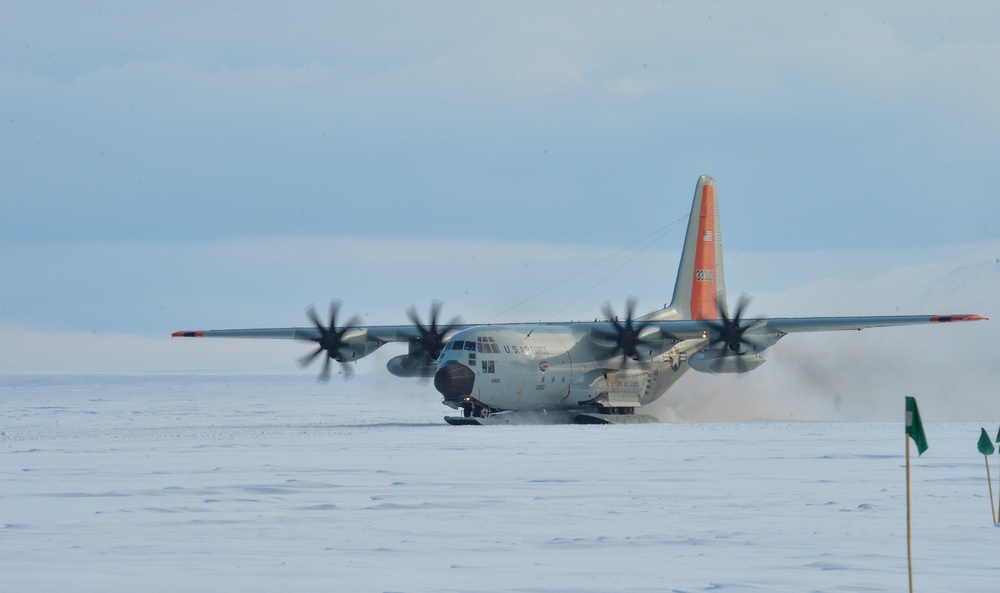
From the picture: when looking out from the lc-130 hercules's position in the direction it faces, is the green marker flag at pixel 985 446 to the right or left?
on its left

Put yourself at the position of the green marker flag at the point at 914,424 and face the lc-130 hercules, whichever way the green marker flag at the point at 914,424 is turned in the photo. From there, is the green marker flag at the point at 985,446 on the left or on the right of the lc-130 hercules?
right

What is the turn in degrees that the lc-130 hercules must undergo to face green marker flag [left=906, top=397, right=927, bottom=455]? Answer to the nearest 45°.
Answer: approximately 45° to its left

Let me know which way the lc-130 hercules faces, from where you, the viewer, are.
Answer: facing the viewer and to the left of the viewer
